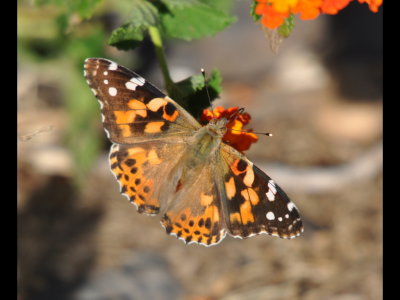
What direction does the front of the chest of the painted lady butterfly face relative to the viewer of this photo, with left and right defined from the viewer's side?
facing away from the viewer and to the right of the viewer
